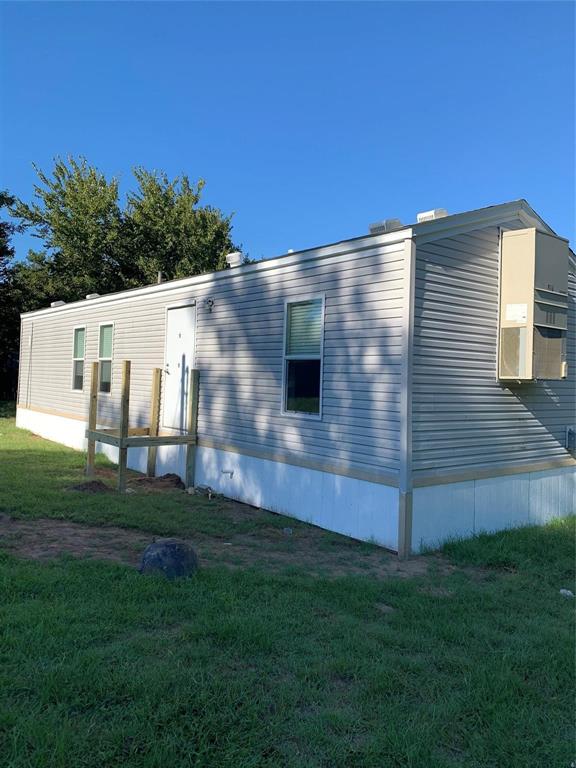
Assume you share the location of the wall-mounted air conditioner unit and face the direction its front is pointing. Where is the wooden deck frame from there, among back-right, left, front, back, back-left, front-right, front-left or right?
back-right

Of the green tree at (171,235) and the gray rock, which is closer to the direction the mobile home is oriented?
the gray rock

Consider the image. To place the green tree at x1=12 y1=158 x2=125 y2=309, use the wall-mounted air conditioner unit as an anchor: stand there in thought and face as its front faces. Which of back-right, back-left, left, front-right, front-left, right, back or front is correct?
back

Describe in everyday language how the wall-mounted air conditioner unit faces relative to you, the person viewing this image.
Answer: facing the viewer and to the right of the viewer

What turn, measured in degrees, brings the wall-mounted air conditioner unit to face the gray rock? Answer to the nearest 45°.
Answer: approximately 90° to its right

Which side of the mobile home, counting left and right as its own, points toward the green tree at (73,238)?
right

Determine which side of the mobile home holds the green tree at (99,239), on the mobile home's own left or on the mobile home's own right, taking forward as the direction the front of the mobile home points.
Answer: on the mobile home's own right

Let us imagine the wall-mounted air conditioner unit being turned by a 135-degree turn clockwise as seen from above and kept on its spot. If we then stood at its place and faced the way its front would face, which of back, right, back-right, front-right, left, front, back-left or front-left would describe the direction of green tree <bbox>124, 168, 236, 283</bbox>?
front-right

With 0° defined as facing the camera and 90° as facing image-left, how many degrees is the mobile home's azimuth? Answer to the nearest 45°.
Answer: approximately 45°

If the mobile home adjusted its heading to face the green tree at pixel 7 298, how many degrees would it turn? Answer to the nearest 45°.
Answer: approximately 90° to its right
